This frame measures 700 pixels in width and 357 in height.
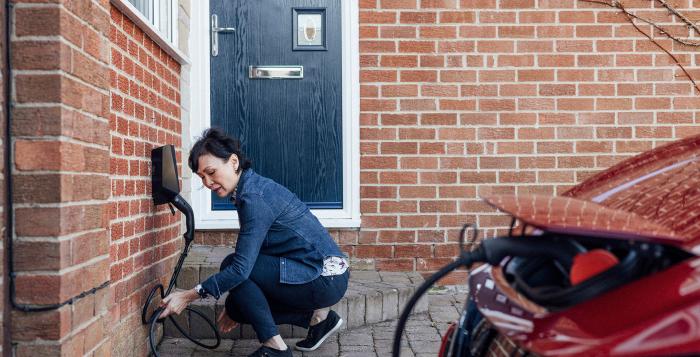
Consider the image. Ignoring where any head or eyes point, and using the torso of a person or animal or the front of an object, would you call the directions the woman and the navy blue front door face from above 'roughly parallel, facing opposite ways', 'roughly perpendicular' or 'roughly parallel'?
roughly perpendicular

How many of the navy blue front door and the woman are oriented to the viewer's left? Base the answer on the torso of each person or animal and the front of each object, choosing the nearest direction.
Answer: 1

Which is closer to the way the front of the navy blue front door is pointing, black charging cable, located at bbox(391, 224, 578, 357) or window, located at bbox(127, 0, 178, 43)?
the black charging cable

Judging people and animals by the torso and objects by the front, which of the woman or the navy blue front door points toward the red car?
the navy blue front door

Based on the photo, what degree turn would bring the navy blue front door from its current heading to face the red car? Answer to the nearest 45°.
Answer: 0° — it already faces it

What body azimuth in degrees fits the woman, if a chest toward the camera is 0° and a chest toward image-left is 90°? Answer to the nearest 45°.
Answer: approximately 90°

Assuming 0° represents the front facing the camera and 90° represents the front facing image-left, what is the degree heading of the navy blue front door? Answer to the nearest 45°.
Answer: approximately 0°
